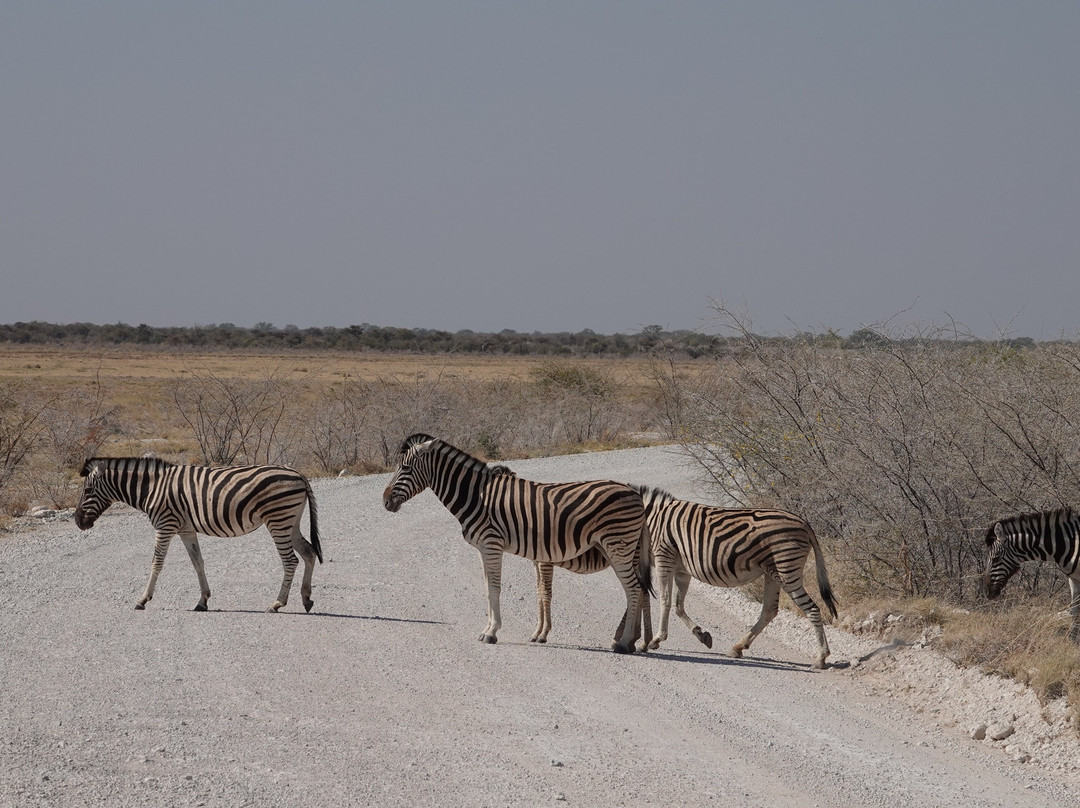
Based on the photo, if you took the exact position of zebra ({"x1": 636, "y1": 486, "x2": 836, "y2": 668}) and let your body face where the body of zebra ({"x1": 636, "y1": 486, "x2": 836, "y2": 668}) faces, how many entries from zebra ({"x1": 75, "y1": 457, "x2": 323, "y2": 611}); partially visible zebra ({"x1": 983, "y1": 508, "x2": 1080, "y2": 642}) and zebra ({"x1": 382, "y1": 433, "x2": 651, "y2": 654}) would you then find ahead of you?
2

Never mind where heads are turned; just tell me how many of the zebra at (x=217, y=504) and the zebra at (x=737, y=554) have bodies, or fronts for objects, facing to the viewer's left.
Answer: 2

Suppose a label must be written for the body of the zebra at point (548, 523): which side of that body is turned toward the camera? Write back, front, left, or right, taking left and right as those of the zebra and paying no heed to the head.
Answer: left

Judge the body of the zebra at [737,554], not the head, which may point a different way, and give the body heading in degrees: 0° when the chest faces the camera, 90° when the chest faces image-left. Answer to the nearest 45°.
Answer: approximately 90°

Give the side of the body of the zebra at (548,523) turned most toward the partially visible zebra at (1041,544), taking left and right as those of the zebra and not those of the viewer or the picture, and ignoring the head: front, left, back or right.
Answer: back

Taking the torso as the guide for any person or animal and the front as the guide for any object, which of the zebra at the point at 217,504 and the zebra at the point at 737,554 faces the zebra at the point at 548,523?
the zebra at the point at 737,554

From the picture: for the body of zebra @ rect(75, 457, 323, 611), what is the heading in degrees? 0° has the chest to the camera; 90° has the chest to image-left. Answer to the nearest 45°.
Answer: approximately 90°

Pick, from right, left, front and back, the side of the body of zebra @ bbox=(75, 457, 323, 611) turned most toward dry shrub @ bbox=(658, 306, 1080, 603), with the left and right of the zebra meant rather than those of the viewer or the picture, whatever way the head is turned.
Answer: back

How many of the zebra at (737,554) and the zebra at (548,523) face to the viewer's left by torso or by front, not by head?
2

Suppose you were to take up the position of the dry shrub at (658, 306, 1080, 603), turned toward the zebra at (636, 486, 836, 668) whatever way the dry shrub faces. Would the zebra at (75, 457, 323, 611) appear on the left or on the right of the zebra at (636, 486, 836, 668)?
right

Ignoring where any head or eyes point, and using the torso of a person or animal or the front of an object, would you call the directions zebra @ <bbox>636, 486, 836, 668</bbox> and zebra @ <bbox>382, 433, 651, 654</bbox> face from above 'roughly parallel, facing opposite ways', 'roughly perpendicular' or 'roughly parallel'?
roughly parallel

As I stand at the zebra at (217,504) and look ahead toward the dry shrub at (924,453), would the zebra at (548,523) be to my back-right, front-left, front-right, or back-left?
front-right

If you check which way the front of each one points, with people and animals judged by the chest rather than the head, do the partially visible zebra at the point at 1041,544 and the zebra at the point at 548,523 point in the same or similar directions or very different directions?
same or similar directions

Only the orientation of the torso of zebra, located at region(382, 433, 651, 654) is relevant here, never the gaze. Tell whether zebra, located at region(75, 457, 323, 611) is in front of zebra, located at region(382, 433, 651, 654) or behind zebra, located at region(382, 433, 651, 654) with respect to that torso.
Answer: in front

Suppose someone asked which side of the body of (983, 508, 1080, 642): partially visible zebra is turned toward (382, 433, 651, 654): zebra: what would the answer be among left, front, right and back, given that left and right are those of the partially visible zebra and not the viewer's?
front

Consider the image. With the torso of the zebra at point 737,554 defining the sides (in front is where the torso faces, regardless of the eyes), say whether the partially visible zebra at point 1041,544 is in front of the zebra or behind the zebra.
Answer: behind

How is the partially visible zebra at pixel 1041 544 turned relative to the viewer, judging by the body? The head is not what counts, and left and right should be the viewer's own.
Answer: facing to the left of the viewer

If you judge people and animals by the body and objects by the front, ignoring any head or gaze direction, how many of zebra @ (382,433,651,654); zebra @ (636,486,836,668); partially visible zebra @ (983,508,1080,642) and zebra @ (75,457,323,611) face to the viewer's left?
4
